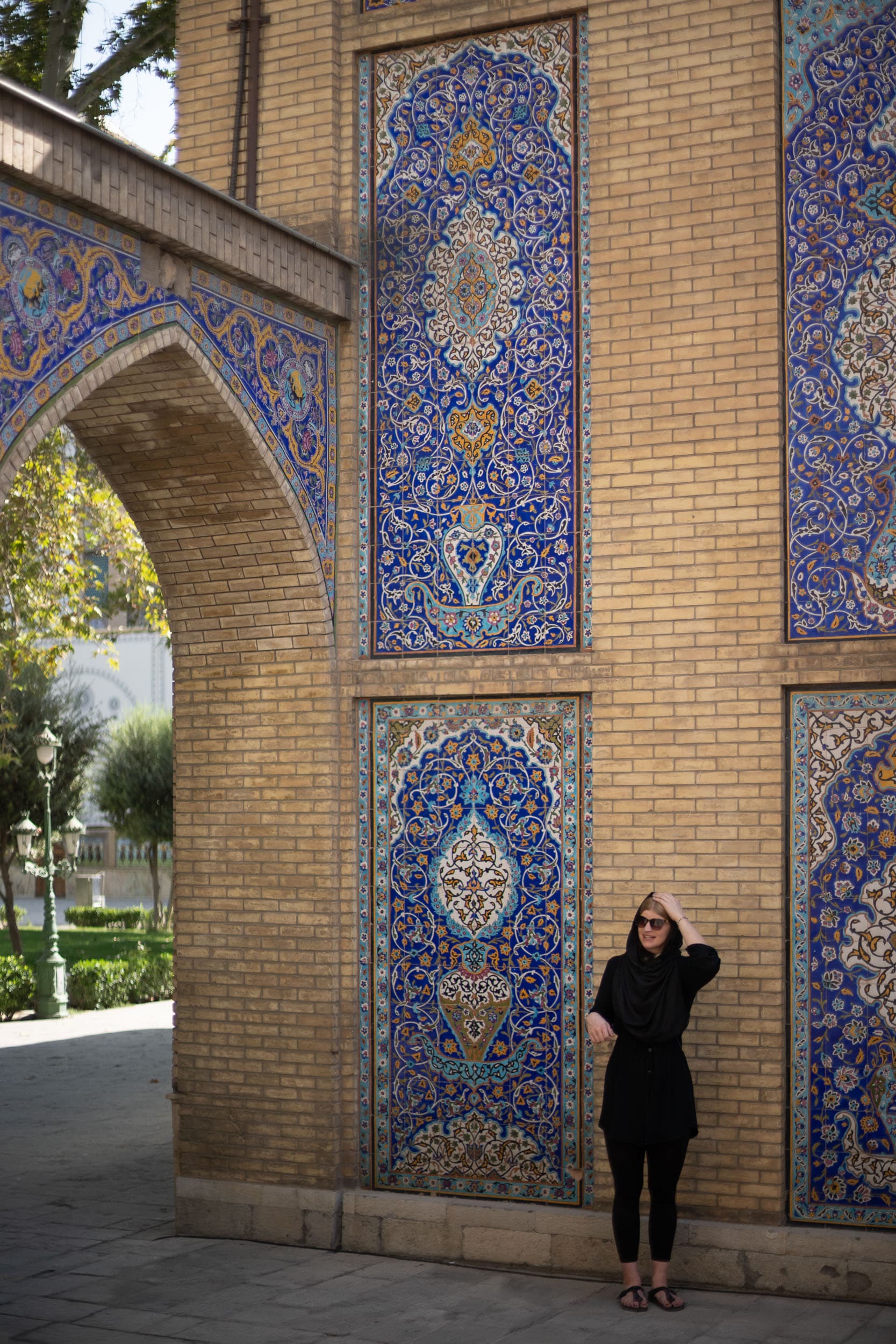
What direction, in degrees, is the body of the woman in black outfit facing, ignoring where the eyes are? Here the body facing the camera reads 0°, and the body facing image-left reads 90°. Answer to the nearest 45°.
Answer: approximately 0°

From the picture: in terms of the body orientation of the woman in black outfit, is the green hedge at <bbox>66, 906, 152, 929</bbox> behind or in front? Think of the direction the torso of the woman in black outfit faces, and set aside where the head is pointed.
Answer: behind

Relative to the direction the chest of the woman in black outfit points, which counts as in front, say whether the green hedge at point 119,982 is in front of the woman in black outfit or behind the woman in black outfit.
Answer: behind

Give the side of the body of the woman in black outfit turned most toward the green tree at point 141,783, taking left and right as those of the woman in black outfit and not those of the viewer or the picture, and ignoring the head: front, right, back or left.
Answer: back

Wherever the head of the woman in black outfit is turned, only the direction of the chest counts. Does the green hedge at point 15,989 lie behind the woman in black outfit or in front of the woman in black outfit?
behind

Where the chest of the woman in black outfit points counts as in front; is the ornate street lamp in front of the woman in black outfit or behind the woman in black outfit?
behind
